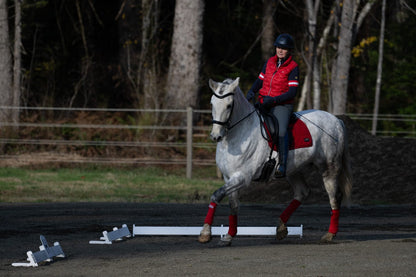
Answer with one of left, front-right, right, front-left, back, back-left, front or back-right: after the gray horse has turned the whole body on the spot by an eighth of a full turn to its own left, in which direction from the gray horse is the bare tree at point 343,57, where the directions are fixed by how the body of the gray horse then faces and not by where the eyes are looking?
back

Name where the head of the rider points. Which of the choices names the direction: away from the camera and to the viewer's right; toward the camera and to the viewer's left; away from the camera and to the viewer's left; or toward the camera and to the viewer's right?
toward the camera and to the viewer's left

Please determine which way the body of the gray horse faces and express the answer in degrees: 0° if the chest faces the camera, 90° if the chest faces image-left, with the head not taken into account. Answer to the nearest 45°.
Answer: approximately 45°

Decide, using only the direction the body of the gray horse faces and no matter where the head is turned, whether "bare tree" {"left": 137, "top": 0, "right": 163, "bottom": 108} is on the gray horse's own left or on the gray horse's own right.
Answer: on the gray horse's own right

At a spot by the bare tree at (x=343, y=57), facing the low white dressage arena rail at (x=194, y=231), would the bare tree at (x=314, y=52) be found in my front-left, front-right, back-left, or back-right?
front-right

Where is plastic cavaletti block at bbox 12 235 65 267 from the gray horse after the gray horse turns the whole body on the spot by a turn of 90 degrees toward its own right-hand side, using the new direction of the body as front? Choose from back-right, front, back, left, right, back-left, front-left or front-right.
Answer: left

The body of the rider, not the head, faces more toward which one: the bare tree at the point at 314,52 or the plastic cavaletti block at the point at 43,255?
the plastic cavaletti block

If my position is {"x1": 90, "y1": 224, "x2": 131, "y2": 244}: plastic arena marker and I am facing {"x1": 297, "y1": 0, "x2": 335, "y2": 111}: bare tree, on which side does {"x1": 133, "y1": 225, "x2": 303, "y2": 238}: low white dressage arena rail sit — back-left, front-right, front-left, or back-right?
front-right

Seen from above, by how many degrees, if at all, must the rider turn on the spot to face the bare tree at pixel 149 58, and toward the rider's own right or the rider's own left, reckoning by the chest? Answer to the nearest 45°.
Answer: approximately 135° to the rider's own right

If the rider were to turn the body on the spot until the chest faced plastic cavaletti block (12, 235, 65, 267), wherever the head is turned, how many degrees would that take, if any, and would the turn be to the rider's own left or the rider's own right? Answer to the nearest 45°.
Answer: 0° — they already face it

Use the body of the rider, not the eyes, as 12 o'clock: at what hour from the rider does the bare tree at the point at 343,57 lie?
The bare tree is roughly at 5 o'clock from the rider.
